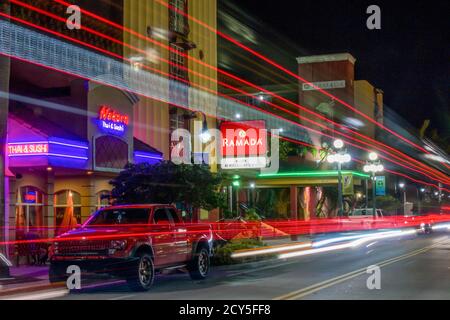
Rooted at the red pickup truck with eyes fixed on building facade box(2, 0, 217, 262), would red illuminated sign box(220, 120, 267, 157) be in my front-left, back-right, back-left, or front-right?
front-right

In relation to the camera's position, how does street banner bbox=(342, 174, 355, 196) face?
facing the viewer

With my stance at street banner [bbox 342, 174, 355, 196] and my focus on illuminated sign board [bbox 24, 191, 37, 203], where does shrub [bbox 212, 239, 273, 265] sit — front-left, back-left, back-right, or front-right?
front-left

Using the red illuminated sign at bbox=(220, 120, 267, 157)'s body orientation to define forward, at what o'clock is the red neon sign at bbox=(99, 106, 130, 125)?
the red neon sign at bbox=(99, 106, 130, 125) is roughly at 1 o'clock from the red illuminated sign at bbox=(220, 120, 267, 157).

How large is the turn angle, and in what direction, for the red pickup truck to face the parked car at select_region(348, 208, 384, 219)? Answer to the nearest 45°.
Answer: approximately 180°

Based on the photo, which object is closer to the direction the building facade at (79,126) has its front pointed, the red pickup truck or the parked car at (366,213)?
the red pickup truck

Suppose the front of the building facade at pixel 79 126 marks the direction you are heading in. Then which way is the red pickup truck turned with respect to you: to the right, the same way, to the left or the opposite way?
to the right

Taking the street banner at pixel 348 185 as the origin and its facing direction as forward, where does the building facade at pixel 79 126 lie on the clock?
The building facade is roughly at 1 o'clock from the street banner.

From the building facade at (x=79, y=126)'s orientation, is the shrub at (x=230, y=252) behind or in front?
in front

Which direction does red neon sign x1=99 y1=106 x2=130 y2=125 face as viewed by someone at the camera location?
facing the viewer and to the right of the viewer

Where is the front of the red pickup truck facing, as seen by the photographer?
facing the viewer and to the left of the viewer

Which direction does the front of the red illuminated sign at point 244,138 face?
toward the camera

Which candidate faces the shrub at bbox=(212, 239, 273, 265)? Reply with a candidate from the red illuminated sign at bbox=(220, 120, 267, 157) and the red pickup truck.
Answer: the red illuminated sign

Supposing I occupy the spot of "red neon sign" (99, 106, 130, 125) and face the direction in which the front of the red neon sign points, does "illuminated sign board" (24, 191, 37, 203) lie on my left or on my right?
on my right
